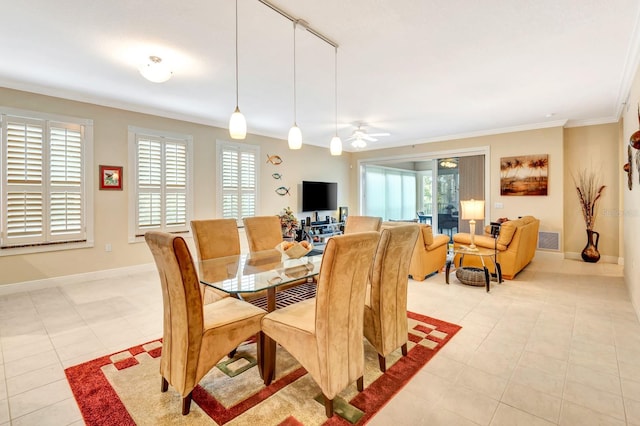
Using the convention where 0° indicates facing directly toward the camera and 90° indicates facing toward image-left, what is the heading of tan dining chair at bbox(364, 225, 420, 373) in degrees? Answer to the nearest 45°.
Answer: approximately 135°

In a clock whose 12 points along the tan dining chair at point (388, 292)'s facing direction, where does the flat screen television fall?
The flat screen television is roughly at 1 o'clock from the tan dining chair.

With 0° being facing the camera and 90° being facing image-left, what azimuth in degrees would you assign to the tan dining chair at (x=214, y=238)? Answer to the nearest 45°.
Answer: approximately 315°

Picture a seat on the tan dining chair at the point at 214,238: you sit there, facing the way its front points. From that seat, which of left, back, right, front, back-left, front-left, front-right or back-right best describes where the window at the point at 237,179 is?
back-left

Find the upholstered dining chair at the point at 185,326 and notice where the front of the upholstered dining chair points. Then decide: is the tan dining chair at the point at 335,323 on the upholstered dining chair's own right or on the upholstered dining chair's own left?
on the upholstered dining chair's own right

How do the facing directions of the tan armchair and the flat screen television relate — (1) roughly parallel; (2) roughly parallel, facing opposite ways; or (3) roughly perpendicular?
roughly perpendicular
